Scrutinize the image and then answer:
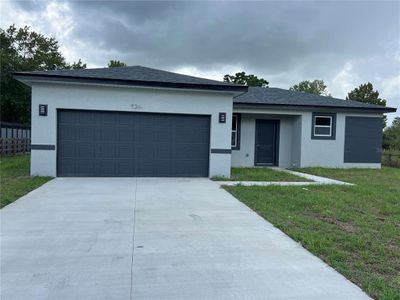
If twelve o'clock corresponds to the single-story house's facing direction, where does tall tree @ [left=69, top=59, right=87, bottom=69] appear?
The tall tree is roughly at 5 o'clock from the single-story house.

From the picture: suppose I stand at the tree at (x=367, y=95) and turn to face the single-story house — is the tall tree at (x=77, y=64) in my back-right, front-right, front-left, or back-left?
front-right

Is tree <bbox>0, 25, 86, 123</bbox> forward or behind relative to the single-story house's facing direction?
behind

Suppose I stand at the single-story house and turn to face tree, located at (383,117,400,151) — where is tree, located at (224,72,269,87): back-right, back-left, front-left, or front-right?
front-left

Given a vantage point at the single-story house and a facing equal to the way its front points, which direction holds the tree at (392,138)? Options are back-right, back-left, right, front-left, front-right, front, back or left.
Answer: back-left

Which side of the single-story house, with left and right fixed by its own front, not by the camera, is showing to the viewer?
front

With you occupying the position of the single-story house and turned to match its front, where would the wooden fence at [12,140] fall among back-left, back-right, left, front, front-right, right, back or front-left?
back-right
